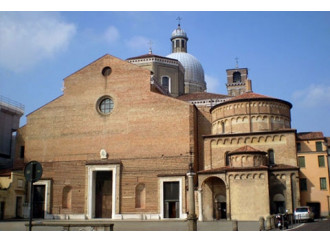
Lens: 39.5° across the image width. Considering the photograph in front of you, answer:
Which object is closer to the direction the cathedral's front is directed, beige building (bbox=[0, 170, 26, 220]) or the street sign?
the street sign

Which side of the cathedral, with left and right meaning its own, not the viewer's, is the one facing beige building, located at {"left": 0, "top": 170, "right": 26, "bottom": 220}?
right

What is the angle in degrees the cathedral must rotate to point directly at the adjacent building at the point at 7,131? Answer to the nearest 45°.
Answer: approximately 135° to its right

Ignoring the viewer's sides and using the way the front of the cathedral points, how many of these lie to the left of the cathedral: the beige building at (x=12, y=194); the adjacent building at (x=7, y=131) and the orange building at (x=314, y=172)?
1

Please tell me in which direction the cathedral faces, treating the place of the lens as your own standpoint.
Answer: facing the viewer

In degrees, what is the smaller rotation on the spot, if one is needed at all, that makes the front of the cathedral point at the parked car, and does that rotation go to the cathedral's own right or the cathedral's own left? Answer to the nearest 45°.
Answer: approximately 45° to the cathedral's own left

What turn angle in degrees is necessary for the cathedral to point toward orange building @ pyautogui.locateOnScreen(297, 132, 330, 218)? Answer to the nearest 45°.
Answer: approximately 90° to its left

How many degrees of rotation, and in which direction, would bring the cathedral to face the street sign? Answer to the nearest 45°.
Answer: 0° — it already faces it

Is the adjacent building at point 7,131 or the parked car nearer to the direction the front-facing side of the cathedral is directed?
the parked car
